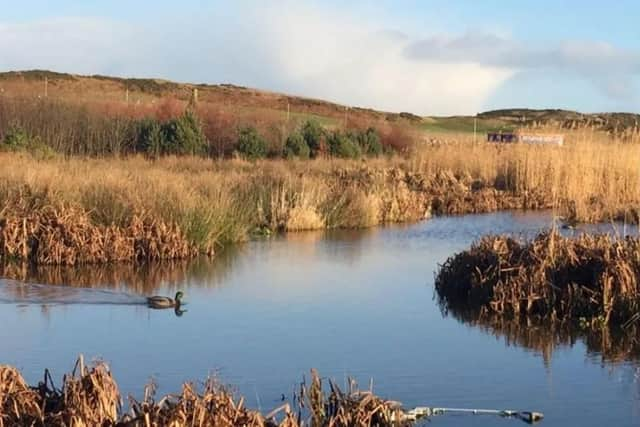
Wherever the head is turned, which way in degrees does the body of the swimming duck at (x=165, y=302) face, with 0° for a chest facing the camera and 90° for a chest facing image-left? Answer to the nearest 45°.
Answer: approximately 270°

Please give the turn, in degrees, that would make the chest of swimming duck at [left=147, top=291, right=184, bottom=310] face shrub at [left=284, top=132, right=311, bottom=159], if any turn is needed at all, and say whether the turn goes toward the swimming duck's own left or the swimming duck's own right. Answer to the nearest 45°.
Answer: approximately 90° to the swimming duck's own left

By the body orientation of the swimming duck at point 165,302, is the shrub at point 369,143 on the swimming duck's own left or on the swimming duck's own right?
on the swimming duck's own left

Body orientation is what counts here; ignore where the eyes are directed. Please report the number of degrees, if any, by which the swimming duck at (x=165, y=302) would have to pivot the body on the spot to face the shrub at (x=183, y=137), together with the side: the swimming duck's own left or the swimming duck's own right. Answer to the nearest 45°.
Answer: approximately 90° to the swimming duck's own left

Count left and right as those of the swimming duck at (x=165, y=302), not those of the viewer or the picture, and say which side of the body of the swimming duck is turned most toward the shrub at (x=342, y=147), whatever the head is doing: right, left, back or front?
left

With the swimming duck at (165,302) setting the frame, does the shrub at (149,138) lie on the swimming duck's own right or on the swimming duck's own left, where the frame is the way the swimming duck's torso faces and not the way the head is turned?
on the swimming duck's own left

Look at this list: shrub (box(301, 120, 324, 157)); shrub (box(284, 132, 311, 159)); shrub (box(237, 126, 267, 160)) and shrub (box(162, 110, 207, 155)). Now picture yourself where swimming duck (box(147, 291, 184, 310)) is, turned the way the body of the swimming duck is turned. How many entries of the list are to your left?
4

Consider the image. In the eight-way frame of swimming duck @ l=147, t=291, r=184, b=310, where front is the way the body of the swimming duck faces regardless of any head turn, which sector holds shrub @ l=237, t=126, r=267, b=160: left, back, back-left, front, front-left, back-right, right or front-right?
left

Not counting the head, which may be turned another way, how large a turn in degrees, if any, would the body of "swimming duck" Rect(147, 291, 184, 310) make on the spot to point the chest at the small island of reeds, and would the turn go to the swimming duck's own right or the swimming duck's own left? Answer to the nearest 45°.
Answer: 0° — it already faces it
